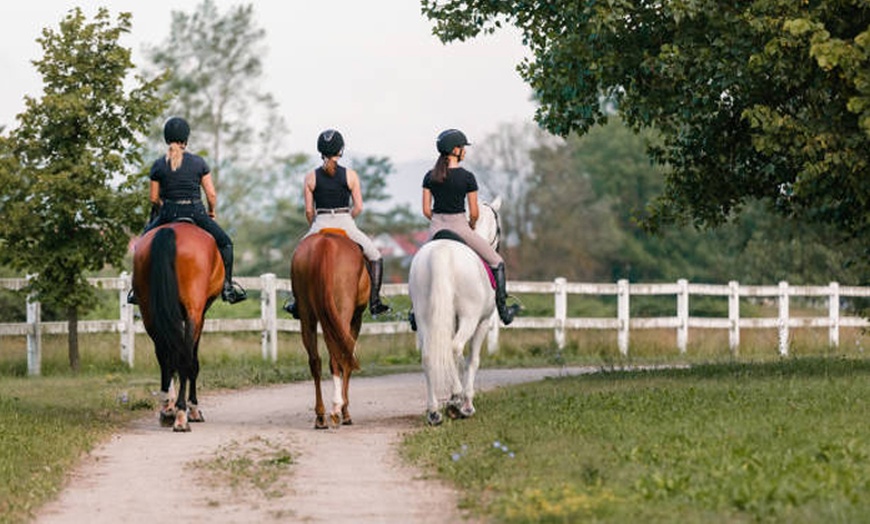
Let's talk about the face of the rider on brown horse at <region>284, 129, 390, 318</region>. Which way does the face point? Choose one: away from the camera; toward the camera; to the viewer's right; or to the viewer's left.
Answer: away from the camera

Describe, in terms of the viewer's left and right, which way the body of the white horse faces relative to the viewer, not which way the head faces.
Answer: facing away from the viewer and to the right of the viewer

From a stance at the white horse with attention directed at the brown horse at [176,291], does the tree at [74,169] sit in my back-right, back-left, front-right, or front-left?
front-right

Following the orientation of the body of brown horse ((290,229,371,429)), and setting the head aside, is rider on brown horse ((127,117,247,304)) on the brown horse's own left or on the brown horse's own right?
on the brown horse's own left

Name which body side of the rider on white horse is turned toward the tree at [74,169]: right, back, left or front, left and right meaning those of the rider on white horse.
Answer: left

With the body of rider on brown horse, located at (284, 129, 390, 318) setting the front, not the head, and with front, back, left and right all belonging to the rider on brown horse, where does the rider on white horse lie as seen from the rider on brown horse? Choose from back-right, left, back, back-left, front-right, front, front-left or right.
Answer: right

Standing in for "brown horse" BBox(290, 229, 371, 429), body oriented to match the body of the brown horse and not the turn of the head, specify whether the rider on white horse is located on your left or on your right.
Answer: on your right

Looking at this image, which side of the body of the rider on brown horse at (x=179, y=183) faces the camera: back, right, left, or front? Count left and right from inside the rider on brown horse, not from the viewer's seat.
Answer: back

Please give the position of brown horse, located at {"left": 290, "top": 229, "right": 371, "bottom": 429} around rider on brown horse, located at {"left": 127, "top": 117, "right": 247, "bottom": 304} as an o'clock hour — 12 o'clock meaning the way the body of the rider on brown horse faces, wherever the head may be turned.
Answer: The brown horse is roughly at 4 o'clock from the rider on brown horse.

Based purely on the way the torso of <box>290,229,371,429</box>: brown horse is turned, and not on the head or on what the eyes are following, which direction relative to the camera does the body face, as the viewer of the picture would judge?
away from the camera

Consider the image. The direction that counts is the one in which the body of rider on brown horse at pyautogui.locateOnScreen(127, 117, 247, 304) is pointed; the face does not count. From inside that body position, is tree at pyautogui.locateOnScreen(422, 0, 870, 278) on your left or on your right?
on your right

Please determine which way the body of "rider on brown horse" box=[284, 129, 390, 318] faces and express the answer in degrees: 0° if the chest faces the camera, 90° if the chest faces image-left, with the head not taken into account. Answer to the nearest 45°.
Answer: approximately 180°

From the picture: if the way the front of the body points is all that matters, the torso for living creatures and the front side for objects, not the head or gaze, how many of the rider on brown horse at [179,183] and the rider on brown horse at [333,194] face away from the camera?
2
